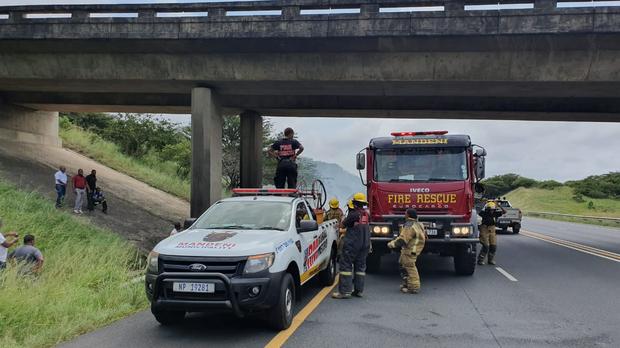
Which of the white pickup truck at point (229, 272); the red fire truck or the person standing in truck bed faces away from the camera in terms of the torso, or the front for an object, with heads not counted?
the person standing in truck bed

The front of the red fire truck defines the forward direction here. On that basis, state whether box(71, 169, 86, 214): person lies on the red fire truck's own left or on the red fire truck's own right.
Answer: on the red fire truck's own right

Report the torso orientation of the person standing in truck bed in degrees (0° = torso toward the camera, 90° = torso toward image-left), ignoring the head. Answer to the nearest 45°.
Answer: approximately 180°

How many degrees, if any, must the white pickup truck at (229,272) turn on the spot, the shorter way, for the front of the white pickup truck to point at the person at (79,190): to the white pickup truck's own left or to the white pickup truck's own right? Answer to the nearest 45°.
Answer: approximately 90° to the white pickup truck's own right

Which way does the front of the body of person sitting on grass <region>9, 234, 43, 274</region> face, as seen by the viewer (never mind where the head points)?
away from the camera

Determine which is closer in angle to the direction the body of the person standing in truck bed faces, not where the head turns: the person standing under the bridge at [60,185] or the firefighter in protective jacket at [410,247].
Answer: the person standing under the bridge

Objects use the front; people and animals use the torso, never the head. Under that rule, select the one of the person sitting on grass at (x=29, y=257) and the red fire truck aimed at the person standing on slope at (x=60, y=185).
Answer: the person sitting on grass

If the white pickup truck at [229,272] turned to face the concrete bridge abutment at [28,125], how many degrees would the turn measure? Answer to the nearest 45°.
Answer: approximately 90° to its right
